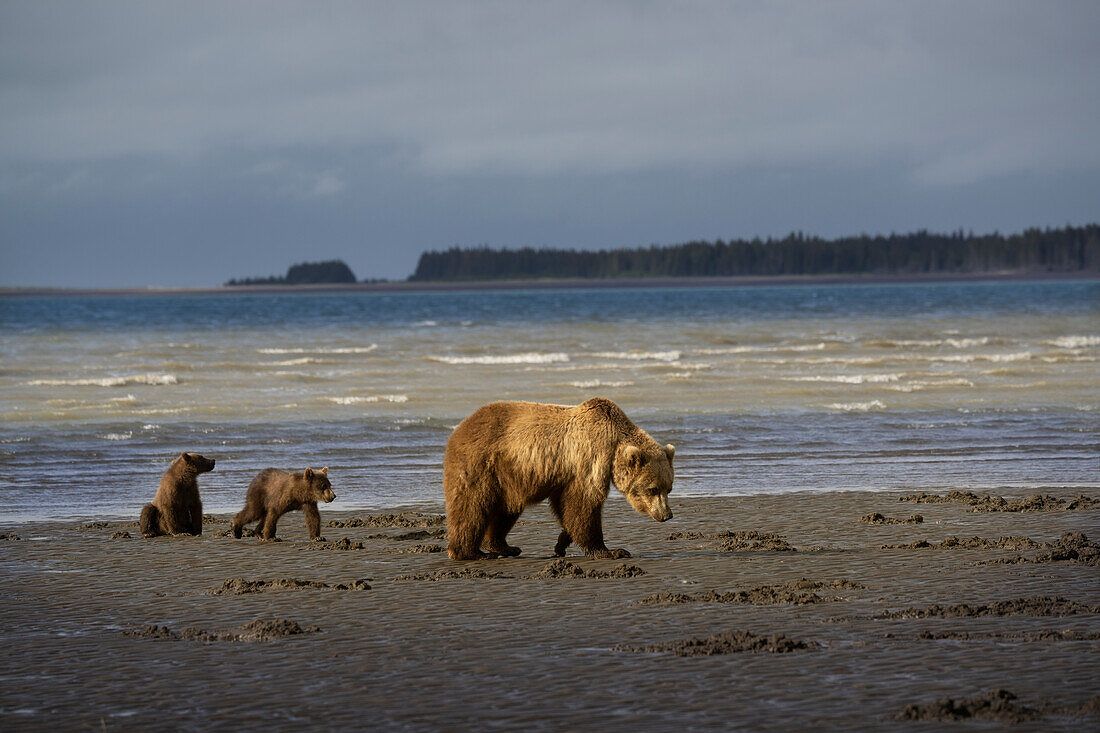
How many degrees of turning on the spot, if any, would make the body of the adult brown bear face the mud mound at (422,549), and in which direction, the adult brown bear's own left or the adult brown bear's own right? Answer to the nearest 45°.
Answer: approximately 135° to the adult brown bear's own left

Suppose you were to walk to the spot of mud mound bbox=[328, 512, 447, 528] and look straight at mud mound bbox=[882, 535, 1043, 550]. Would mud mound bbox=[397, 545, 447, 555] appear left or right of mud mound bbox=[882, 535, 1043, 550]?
right

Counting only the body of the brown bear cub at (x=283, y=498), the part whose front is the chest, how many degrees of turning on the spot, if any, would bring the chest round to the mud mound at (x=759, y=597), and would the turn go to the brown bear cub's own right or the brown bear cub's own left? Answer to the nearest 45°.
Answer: approximately 45° to the brown bear cub's own right

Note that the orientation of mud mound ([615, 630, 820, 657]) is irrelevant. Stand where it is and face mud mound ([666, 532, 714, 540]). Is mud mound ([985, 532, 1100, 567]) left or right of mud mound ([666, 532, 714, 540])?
right

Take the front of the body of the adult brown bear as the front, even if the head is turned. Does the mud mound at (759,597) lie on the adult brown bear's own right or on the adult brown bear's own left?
on the adult brown bear's own right

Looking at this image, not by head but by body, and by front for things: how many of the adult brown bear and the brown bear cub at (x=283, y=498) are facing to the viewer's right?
2

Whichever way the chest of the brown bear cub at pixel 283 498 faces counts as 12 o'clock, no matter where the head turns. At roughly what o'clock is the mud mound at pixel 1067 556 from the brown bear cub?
The mud mound is roughly at 1 o'clock from the brown bear cub.

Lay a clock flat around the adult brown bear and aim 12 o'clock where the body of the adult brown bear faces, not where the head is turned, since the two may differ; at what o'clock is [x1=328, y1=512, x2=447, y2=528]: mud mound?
The mud mound is roughly at 8 o'clock from the adult brown bear.

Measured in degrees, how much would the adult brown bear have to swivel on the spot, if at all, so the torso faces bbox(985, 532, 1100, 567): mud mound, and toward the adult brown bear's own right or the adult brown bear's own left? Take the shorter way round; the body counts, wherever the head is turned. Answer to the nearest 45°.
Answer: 0° — it already faces it

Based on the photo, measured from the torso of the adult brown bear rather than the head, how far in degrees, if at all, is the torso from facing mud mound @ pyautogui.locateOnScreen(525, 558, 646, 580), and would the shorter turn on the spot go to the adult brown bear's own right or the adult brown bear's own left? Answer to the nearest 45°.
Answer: approximately 90° to the adult brown bear's own right

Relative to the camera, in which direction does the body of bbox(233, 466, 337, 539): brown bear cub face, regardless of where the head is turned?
to the viewer's right

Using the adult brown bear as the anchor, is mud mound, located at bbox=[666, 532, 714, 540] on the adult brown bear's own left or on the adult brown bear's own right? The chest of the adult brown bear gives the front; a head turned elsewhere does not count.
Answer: on the adult brown bear's own left

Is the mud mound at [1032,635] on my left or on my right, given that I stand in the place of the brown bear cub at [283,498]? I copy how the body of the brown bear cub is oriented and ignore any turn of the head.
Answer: on my right

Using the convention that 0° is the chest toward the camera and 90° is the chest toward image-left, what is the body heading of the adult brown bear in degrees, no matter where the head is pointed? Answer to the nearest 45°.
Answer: approximately 270°
